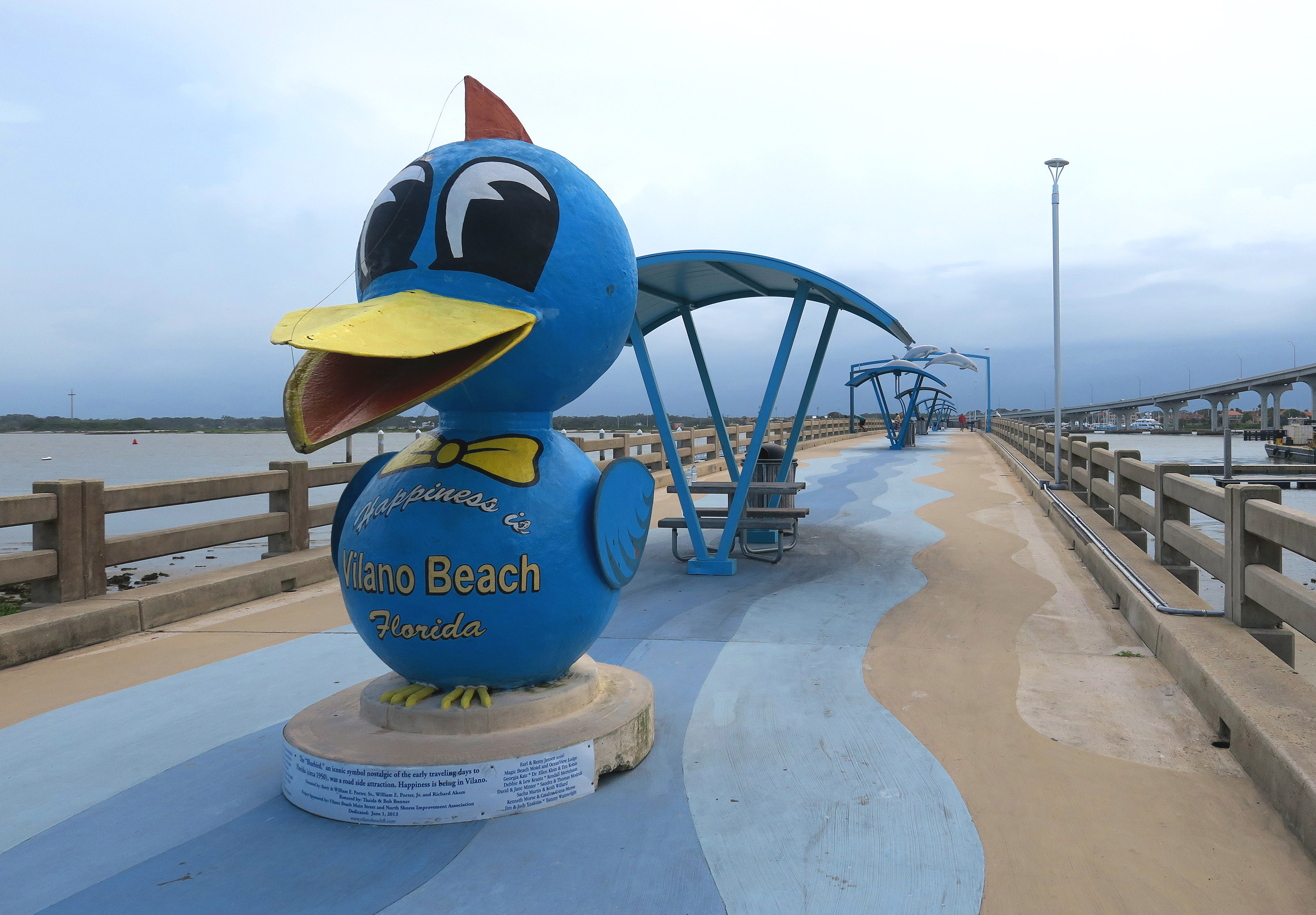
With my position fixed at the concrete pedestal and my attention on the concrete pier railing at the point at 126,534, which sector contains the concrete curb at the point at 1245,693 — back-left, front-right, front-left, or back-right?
back-right

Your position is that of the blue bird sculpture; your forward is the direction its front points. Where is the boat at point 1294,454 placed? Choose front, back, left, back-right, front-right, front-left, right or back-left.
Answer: back

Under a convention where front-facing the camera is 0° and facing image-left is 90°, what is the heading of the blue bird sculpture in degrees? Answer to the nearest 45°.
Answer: approximately 45°

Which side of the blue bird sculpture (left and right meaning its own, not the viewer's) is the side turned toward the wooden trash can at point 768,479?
back

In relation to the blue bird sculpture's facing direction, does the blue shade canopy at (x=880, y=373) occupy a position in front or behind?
behind

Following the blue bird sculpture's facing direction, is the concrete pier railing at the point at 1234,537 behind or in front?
behind

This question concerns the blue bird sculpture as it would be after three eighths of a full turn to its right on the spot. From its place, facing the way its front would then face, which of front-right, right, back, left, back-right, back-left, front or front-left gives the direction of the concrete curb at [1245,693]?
right
